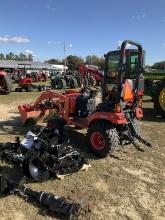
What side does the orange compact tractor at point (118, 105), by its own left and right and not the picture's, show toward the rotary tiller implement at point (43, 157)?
left

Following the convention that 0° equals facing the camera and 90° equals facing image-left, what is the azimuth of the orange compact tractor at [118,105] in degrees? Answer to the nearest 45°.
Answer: approximately 135°

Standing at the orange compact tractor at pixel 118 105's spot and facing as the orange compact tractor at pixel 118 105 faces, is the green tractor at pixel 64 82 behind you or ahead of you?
ahead

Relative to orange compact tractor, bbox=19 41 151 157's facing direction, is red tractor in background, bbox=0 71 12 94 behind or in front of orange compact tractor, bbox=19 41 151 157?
in front

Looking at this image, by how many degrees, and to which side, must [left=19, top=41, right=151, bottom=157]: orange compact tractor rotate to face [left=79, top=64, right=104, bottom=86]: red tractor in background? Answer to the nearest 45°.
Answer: approximately 45° to its right
